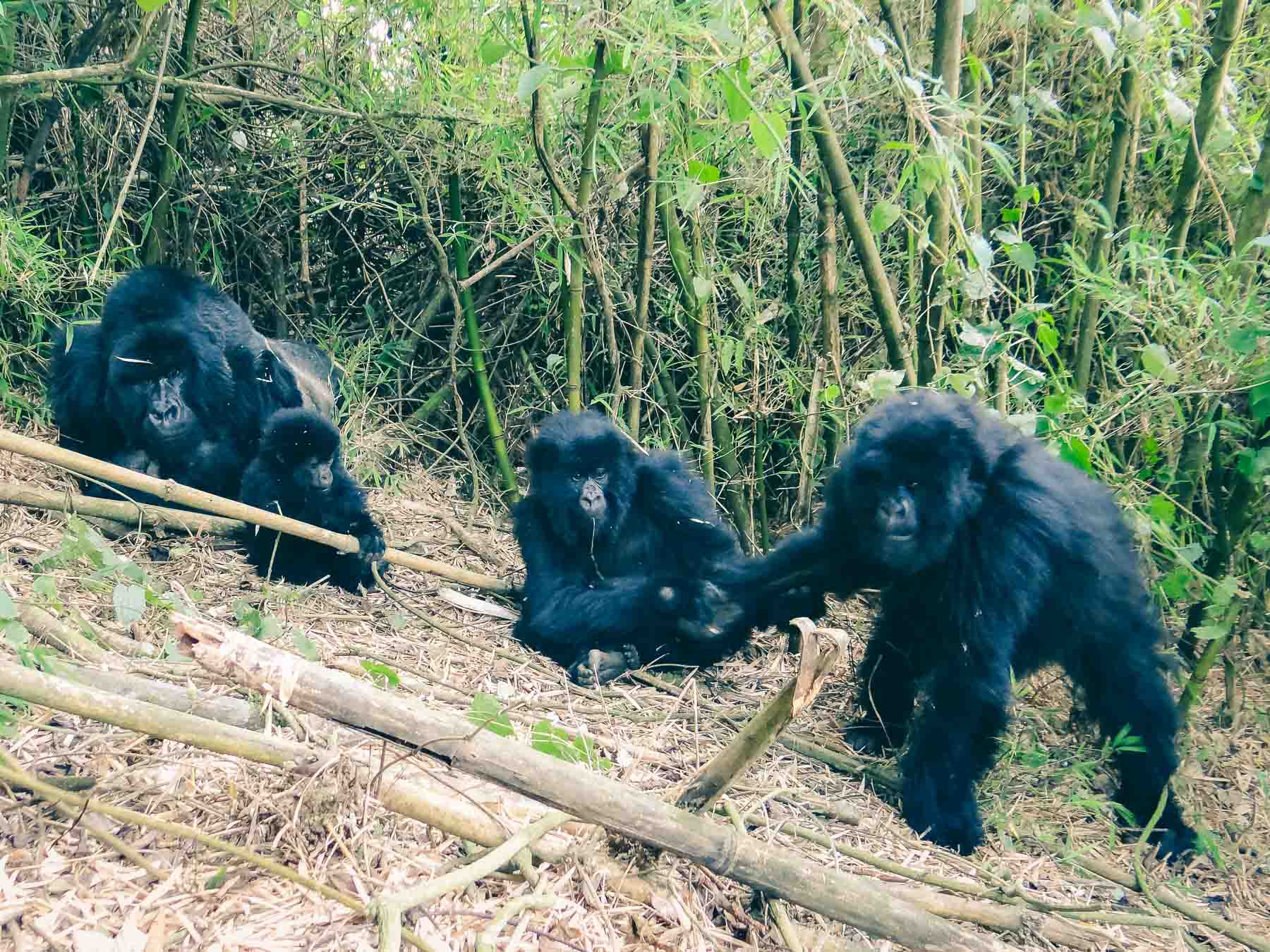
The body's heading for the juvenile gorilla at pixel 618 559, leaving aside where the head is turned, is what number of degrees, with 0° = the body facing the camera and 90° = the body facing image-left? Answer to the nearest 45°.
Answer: approximately 0°

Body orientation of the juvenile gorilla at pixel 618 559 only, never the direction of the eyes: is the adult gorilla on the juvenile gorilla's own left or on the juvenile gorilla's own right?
on the juvenile gorilla's own right

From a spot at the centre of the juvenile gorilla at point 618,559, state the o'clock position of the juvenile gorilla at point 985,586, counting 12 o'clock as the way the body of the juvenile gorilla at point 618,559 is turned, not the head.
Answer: the juvenile gorilla at point 985,586 is roughly at 10 o'clock from the juvenile gorilla at point 618,559.

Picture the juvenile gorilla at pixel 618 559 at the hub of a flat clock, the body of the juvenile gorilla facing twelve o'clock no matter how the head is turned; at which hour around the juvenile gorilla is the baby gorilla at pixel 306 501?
The baby gorilla is roughly at 3 o'clock from the juvenile gorilla.

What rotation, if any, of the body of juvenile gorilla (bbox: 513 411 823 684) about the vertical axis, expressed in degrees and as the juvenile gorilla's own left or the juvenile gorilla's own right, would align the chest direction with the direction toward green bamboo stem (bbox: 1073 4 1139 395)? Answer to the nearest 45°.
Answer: approximately 90° to the juvenile gorilla's own left

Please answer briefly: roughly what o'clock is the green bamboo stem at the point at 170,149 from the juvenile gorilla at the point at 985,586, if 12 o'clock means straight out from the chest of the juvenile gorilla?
The green bamboo stem is roughly at 2 o'clock from the juvenile gorilla.

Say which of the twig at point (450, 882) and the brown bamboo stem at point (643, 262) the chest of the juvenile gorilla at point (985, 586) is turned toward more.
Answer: the twig

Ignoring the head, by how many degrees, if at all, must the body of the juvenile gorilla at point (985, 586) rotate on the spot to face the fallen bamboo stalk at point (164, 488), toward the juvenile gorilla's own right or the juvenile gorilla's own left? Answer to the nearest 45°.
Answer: approximately 45° to the juvenile gorilla's own right
